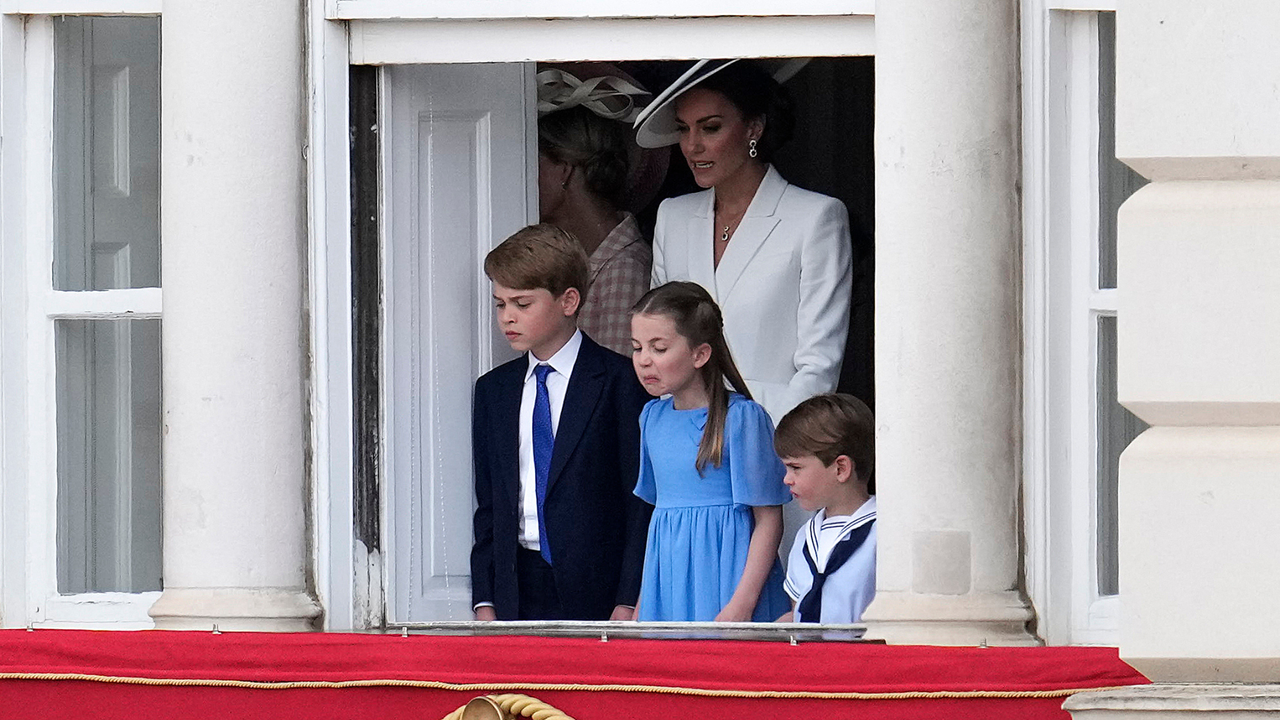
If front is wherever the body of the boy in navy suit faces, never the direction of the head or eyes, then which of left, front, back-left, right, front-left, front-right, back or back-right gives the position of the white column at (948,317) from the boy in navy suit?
left

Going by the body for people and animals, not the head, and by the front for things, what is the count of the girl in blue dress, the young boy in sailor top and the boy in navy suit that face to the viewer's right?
0

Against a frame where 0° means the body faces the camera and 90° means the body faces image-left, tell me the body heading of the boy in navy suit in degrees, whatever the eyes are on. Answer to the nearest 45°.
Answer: approximately 45°

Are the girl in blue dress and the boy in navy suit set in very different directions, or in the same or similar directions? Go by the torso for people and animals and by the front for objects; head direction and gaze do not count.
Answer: same or similar directions

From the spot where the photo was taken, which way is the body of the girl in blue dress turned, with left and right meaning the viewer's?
facing the viewer and to the left of the viewer

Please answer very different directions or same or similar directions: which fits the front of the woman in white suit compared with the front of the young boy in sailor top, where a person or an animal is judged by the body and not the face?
same or similar directions

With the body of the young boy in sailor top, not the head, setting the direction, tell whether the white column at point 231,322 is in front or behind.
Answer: in front

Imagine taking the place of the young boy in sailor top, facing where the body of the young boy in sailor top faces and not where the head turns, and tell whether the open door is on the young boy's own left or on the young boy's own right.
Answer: on the young boy's own right

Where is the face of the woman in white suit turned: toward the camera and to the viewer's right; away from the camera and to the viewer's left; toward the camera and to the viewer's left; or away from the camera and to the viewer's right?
toward the camera and to the viewer's left

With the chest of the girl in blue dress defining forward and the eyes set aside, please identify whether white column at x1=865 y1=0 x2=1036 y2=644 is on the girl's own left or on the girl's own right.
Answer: on the girl's own left

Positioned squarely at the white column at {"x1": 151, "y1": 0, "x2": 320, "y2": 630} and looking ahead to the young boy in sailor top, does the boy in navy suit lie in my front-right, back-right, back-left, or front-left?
front-left

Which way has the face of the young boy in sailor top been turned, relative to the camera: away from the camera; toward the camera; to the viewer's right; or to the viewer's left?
to the viewer's left

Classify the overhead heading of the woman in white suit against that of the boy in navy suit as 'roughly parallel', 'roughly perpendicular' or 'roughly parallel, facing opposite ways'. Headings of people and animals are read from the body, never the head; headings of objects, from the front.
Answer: roughly parallel
